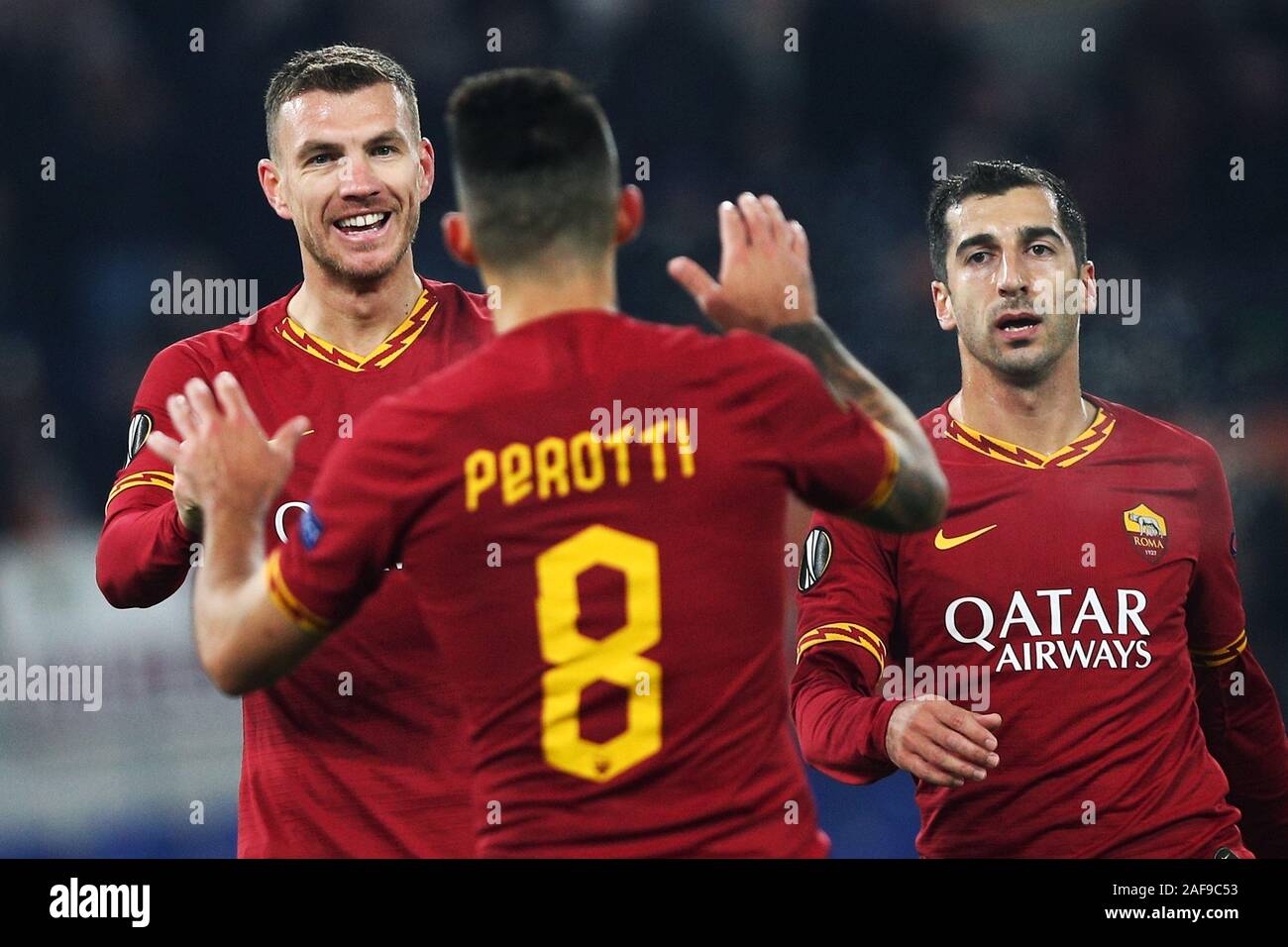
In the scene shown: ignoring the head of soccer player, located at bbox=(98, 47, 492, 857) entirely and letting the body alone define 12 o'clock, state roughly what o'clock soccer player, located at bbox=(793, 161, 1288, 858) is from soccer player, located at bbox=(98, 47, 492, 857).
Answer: soccer player, located at bbox=(793, 161, 1288, 858) is roughly at 9 o'clock from soccer player, located at bbox=(98, 47, 492, 857).

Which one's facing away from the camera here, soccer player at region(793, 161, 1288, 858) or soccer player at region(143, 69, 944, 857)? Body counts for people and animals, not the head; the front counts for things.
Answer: soccer player at region(143, 69, 944, 857)

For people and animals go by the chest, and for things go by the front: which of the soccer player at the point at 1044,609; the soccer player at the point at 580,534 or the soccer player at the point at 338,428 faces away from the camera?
the soccer player at the point at 580,534

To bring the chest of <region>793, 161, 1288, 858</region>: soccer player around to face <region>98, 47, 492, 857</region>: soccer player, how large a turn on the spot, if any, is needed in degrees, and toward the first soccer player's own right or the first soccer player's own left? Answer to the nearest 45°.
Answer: approximately 45° to the first soccer player's own right

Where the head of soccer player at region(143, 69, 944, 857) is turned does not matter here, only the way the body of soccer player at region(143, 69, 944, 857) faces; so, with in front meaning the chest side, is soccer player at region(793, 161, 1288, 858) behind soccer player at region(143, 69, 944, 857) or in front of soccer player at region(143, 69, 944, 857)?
in front

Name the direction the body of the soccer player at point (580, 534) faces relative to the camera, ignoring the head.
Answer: away from the camera

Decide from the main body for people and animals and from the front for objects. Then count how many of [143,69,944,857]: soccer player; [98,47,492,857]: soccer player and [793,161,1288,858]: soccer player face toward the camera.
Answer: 2

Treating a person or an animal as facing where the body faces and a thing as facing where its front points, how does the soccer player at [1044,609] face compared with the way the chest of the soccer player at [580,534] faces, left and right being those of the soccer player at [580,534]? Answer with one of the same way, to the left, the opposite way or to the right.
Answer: the opposite way
